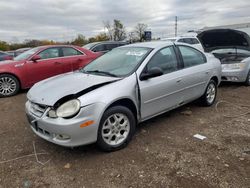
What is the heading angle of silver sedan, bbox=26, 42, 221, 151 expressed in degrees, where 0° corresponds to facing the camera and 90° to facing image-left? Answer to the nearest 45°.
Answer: approximately 45°

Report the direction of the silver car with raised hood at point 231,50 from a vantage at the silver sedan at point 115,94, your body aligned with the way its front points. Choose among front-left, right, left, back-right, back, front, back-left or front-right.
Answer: back

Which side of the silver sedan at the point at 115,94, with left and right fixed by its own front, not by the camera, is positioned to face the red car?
right
